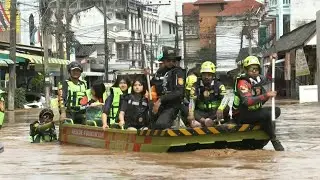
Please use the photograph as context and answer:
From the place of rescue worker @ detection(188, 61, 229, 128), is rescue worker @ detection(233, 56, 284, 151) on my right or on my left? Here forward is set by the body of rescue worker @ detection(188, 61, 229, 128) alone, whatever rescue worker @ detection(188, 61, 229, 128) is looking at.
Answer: on my left

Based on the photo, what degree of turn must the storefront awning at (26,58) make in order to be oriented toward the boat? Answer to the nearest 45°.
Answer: approximately 45° to its right

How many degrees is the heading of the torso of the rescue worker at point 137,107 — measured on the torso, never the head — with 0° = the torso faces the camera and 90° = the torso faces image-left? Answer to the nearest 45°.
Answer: approximately 0°

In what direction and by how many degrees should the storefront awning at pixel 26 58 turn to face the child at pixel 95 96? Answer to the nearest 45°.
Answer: approximately 45° to its right

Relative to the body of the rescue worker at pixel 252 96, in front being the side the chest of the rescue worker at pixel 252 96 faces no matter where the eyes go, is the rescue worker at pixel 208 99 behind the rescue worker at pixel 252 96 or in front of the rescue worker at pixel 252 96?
behind
